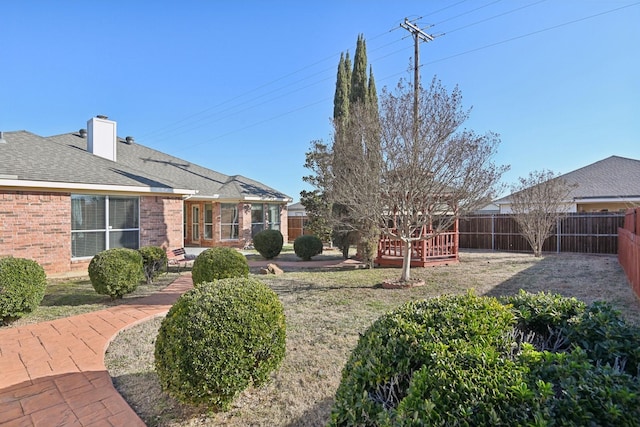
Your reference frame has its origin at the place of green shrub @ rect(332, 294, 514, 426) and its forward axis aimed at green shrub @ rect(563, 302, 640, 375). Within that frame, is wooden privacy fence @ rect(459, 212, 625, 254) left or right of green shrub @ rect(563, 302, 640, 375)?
left

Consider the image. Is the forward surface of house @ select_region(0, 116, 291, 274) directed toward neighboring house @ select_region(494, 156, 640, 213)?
no

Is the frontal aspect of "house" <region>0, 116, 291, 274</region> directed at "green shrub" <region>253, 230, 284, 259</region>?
no

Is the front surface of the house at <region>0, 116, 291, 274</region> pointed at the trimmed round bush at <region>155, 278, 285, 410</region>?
no

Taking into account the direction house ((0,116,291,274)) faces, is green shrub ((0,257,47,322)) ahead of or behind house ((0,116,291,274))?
behind
